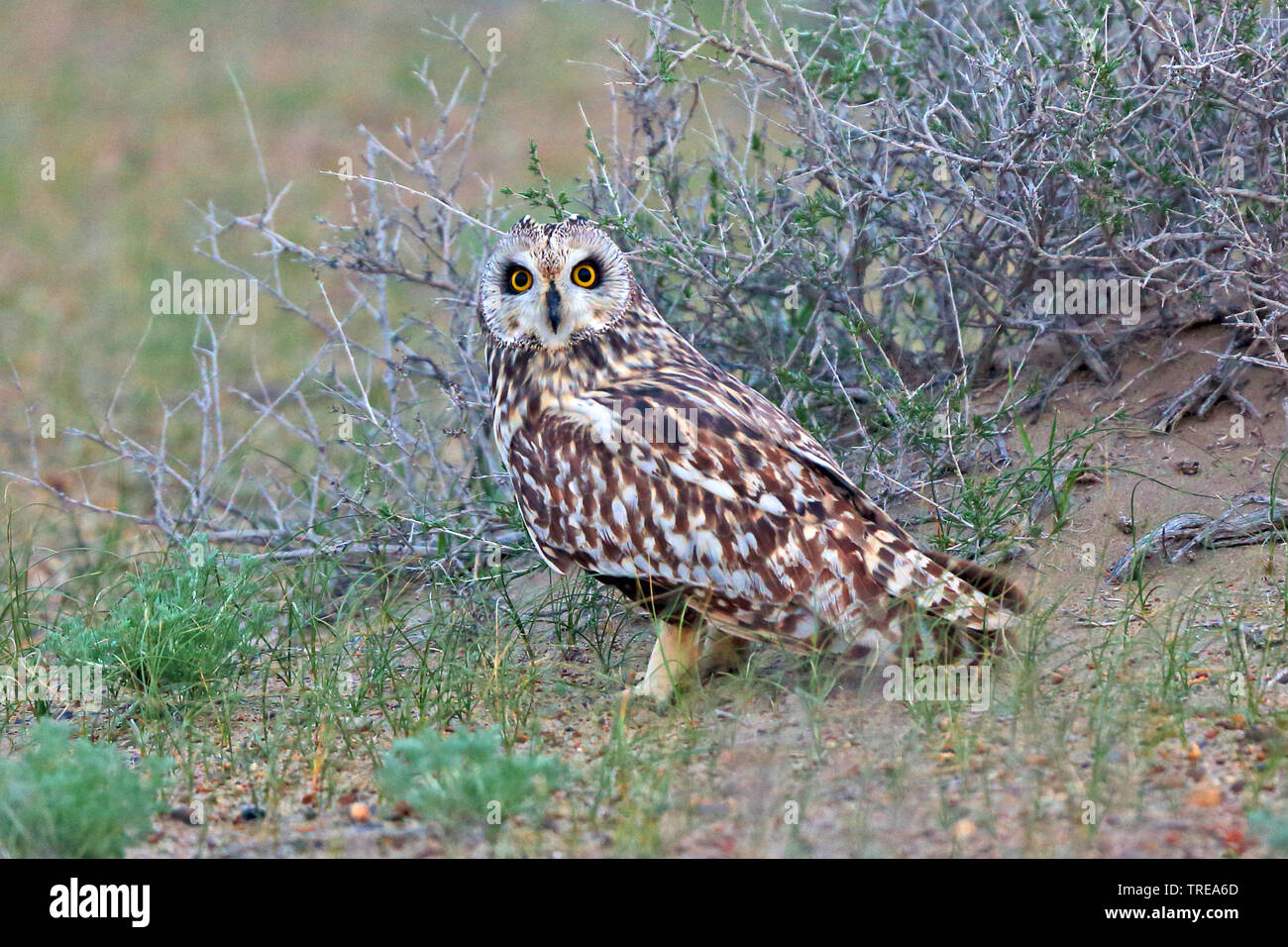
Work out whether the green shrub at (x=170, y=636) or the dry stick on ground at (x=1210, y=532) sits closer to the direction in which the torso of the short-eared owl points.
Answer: the green shrub

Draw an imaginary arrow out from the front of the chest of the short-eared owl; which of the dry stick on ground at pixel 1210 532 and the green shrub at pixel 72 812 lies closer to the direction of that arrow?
the green shrub

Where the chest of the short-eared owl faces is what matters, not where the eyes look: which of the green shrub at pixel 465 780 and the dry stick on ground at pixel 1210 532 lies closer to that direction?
the green shrub

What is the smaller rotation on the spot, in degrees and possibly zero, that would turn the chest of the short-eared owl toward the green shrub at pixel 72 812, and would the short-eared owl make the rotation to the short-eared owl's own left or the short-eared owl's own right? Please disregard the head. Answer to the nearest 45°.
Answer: approximately 45° to the short-eared owl's own left

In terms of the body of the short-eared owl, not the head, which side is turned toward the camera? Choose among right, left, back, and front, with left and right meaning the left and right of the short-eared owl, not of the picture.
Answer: left

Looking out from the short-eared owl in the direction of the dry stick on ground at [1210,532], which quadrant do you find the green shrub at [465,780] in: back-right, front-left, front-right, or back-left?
back-right

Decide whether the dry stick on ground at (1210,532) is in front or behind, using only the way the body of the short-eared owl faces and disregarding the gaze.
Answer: behind
